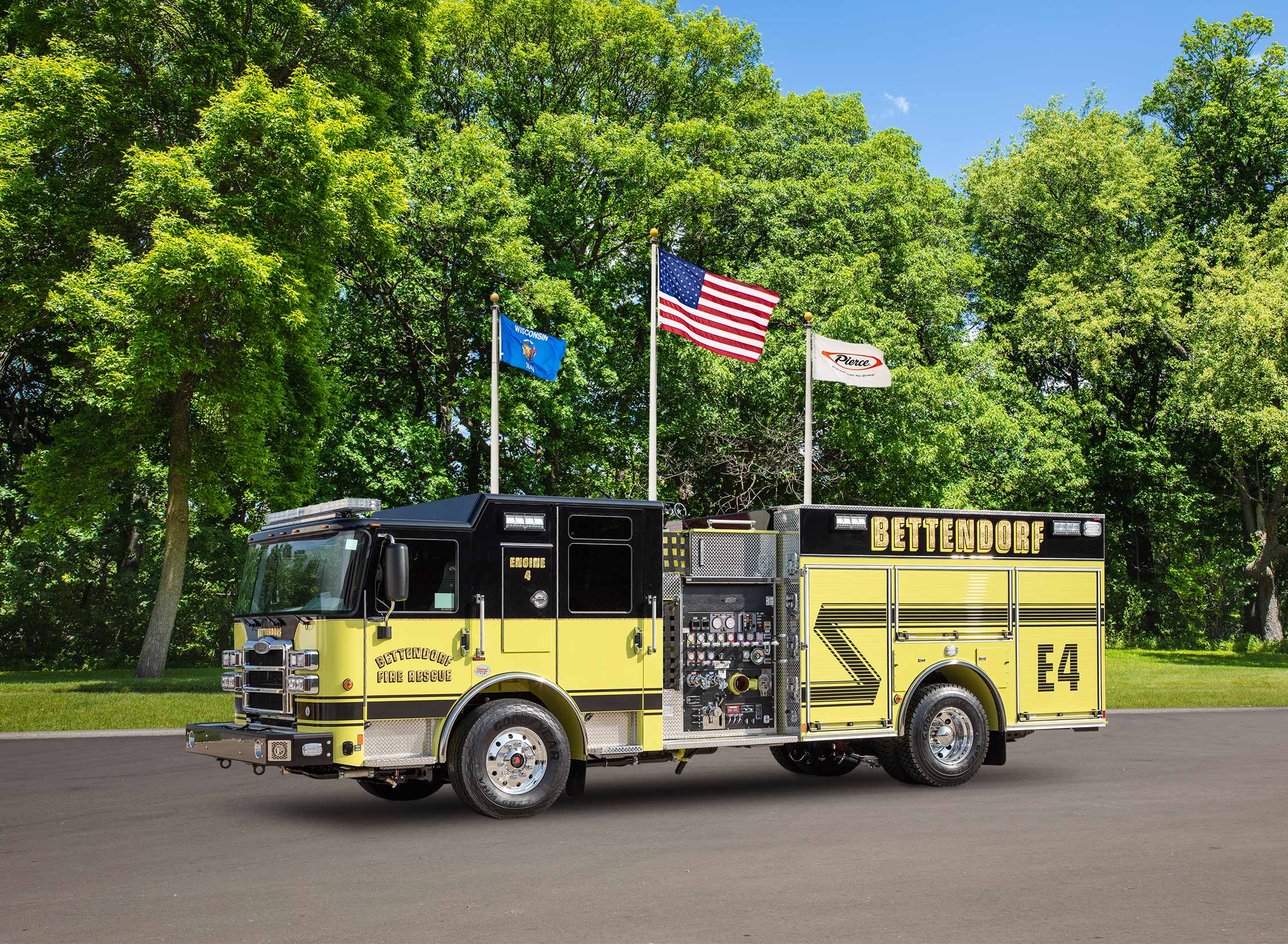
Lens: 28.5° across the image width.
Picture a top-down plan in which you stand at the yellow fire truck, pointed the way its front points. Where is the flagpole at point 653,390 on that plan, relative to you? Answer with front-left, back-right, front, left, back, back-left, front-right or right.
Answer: back-right

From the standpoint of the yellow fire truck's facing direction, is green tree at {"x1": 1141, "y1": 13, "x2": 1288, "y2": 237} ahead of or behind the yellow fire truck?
behind

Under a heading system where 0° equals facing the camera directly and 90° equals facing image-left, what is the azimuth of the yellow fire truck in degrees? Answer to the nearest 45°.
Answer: approximately 45°

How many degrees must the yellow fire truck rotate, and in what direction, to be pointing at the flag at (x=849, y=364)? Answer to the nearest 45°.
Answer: approximately 135° to its right
